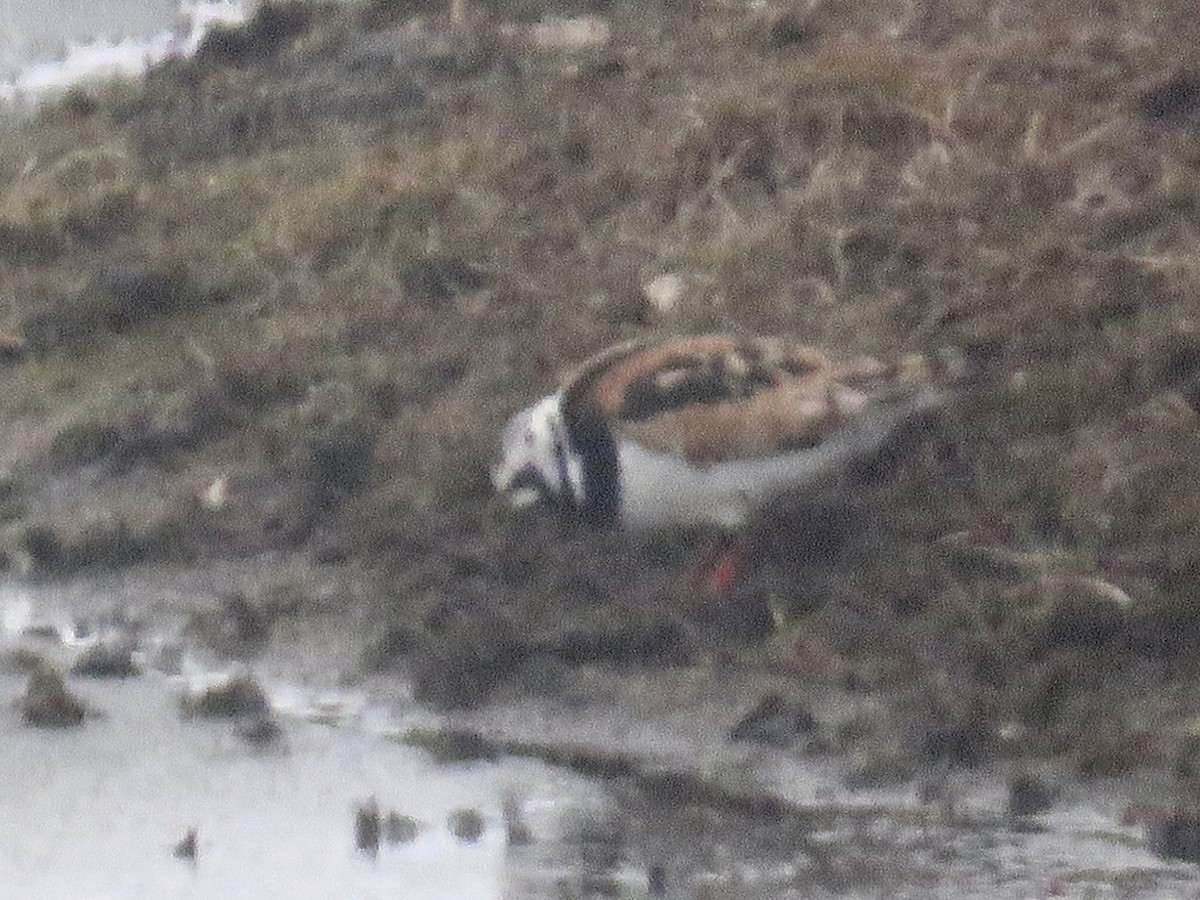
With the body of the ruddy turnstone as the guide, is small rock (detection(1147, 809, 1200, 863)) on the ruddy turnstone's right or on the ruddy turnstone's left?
on the ruddy turnstone's left

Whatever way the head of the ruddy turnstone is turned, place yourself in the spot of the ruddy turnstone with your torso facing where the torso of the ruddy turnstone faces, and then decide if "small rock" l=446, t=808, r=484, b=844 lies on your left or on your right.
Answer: on your left

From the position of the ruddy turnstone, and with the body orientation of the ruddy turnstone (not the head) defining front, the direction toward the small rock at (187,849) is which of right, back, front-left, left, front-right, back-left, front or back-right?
front-left

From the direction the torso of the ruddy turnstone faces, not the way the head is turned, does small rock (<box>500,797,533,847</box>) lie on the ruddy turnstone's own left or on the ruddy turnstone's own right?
on the ruddy turnstone's own left

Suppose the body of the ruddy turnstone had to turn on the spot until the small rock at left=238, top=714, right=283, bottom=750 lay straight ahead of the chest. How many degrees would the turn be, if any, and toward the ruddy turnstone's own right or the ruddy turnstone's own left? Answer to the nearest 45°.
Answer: approximately 45° to the ruddy turnstone's own left

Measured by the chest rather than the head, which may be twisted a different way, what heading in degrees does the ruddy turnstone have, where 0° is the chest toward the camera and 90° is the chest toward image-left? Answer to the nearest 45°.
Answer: approximately 90°

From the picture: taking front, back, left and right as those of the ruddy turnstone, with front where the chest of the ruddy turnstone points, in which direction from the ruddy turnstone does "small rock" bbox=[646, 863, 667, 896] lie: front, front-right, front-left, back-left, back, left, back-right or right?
left

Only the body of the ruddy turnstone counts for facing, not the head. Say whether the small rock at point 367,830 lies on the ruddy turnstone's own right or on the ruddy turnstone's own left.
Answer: on the ruddy turnstone's own left
